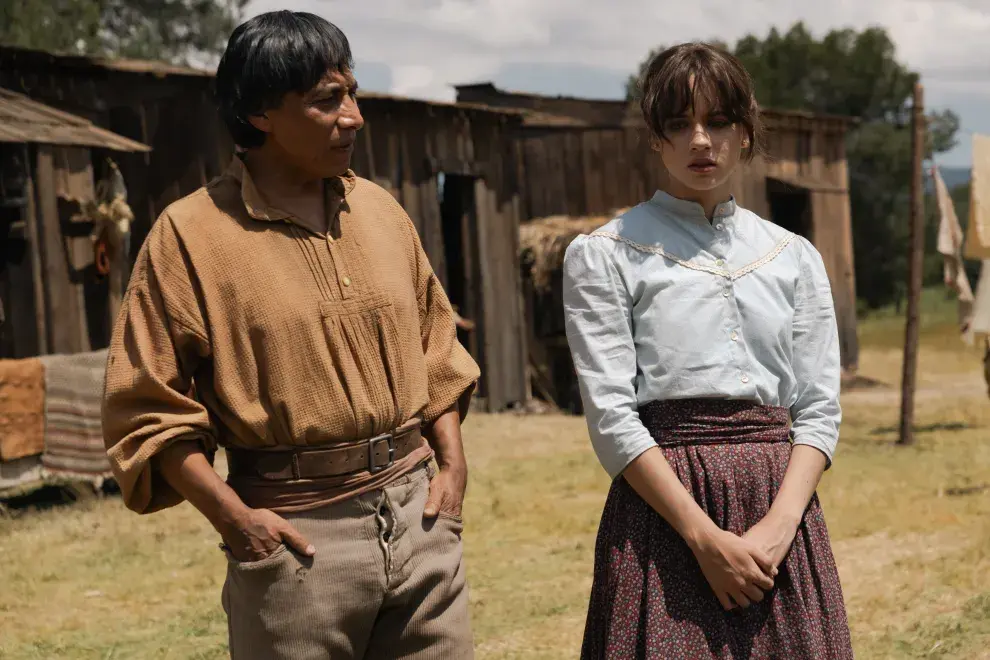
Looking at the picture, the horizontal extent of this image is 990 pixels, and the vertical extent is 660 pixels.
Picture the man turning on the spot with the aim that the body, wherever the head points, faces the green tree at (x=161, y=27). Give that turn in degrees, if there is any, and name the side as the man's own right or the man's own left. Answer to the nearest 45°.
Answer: approximately 135° to the man's own left

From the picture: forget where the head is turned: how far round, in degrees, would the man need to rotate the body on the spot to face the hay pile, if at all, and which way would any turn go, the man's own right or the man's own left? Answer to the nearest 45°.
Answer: approximately 135° to the man's own left

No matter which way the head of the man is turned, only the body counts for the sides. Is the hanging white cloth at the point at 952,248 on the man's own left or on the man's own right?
on the man's own left

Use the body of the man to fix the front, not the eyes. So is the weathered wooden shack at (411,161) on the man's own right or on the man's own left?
on the man's own left

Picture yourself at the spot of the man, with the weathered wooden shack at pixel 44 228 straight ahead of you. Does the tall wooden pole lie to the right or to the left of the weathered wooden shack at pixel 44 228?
right

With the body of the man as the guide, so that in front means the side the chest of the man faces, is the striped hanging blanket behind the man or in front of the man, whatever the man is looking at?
behind

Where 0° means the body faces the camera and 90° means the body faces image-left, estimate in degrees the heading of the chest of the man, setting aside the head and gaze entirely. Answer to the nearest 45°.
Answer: approximately 315°
